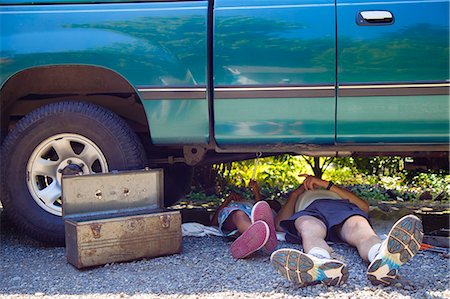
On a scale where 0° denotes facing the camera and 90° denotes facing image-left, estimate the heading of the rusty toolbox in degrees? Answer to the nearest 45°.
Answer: approximately 315°
